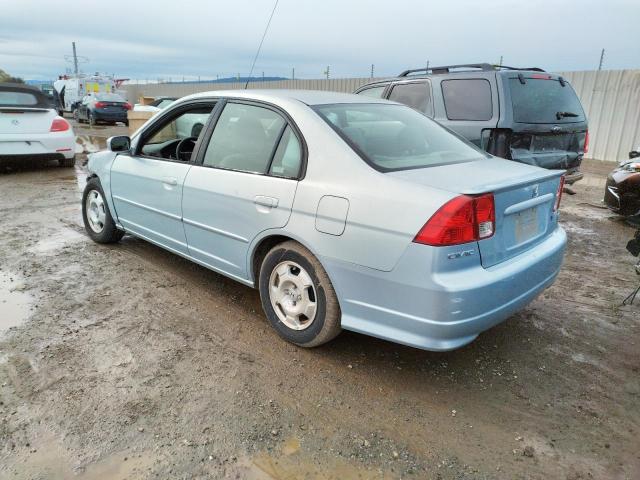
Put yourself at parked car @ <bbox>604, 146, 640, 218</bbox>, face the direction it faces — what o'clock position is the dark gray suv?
The dark gray suv is roughly at 12 o'clock from the parked car.

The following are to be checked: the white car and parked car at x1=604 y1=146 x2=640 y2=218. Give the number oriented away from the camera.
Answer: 1

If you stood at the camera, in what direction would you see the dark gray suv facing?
facing away from the viewer and to the left of the viewer

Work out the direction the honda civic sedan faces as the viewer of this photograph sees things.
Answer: facing away from the viewer and to the left of the viewer

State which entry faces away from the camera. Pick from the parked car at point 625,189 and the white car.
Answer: the white car

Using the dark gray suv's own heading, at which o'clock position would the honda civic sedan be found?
The honda civic sedan is roughly at 8 o'clock from the dark gray suv.

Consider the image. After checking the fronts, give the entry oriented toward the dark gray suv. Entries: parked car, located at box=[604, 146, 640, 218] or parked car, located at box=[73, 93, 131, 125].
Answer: parked car, located at box=[604, 146, 640, 218]

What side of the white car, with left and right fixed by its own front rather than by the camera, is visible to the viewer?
back

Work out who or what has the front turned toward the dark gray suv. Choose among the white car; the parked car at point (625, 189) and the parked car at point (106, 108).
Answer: the parked car at point (625, 189)

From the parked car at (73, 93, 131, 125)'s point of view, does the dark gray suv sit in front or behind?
behind

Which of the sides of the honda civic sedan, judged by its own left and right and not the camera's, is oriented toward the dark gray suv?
right

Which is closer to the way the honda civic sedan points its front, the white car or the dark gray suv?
the white car

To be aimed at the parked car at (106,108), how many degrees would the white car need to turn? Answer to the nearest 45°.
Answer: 0° — it already faces it

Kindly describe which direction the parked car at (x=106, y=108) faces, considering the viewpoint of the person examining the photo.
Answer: facing away from the viewer and to the left of the viewer

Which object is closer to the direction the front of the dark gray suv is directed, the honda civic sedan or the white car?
the white car
